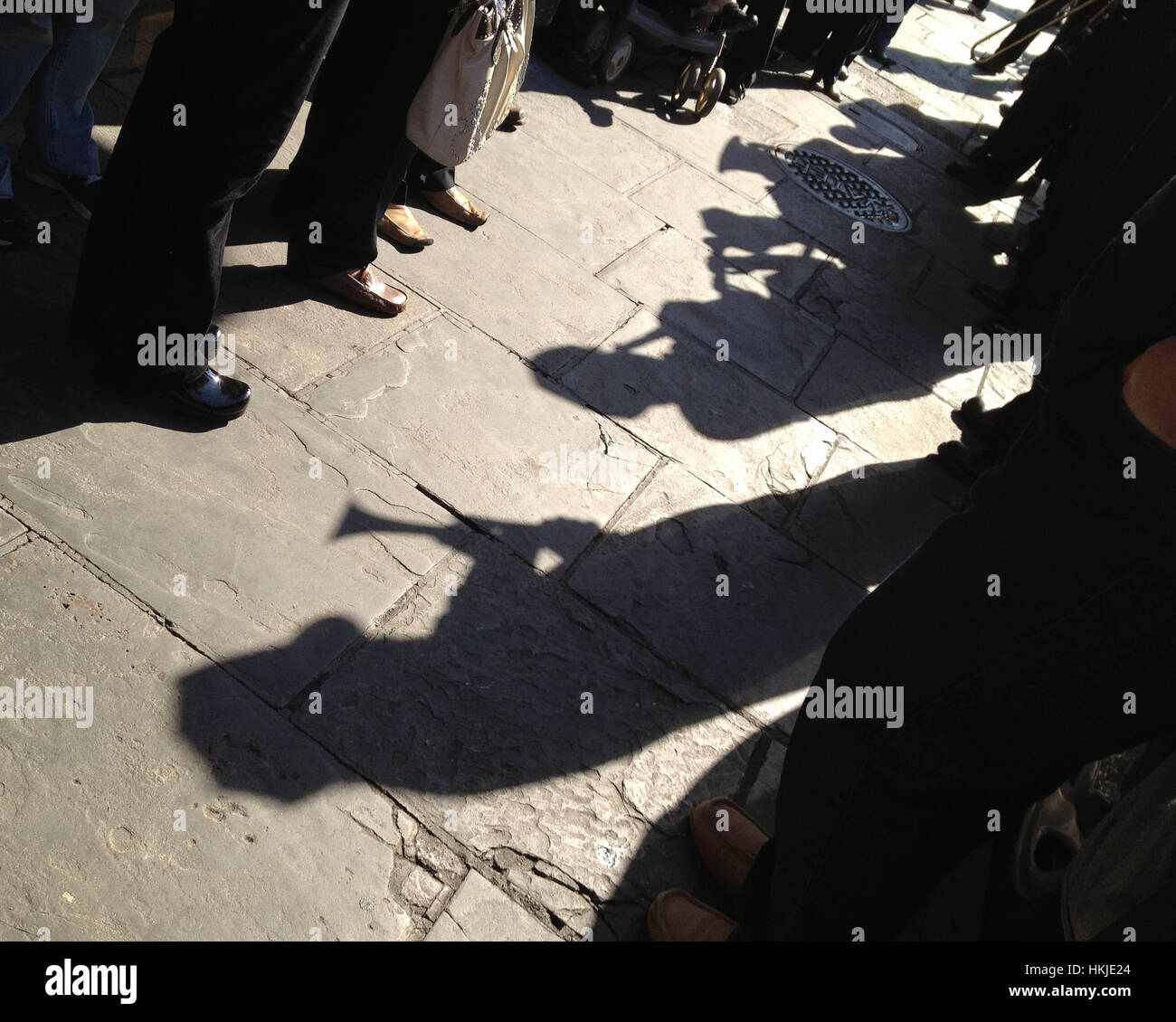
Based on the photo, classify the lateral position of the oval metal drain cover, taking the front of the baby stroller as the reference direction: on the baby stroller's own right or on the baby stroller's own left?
on the baby stroller's own left
